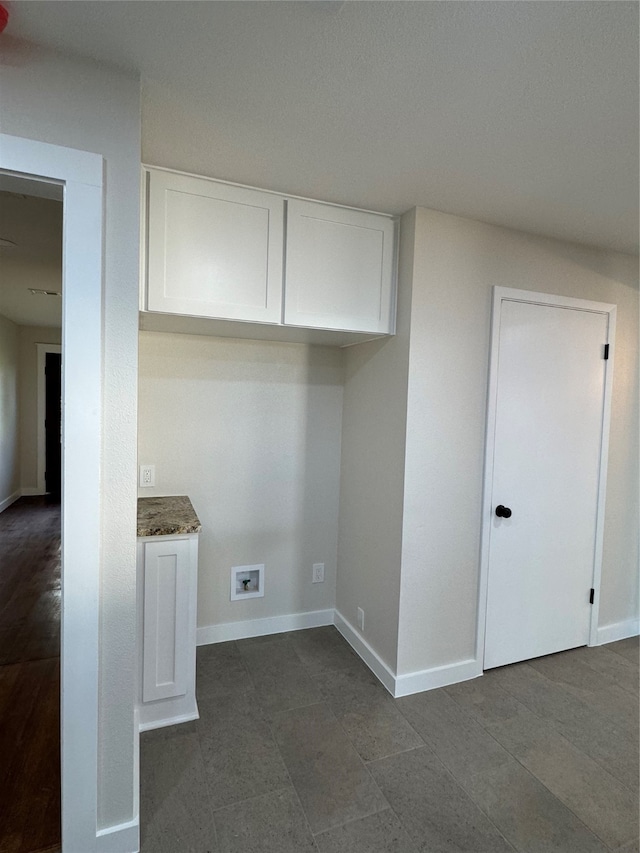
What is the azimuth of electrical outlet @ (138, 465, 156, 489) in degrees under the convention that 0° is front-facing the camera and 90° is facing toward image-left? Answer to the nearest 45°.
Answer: approximately 0°

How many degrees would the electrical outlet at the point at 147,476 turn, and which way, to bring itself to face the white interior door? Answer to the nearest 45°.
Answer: approximately 90° to its left
